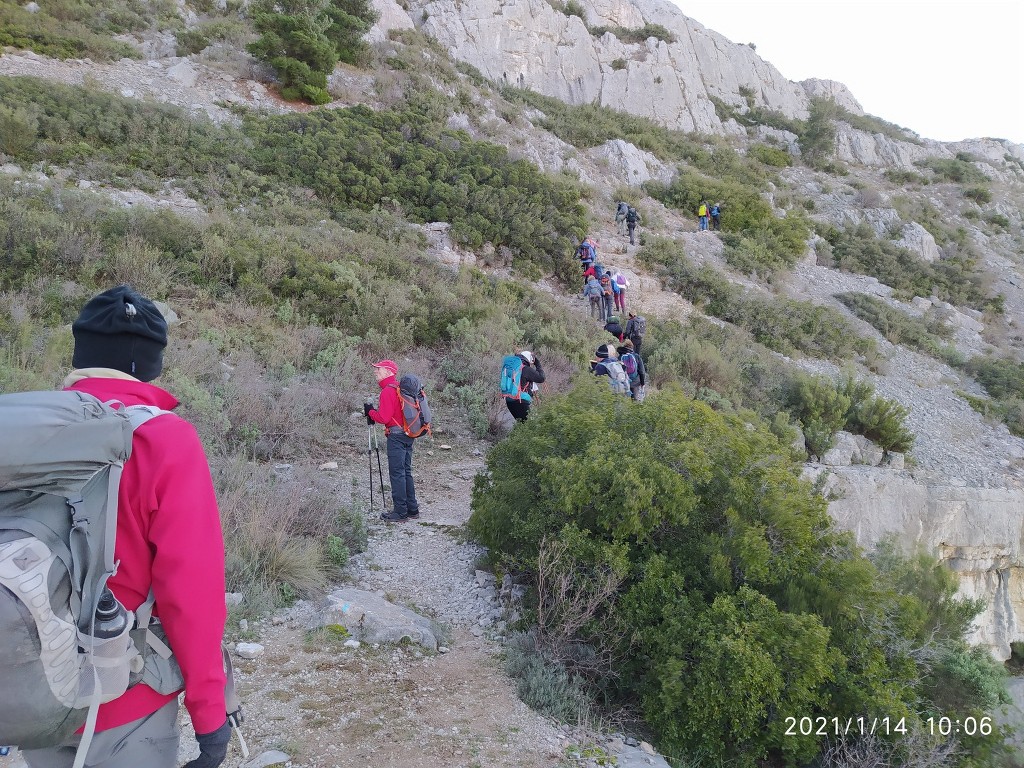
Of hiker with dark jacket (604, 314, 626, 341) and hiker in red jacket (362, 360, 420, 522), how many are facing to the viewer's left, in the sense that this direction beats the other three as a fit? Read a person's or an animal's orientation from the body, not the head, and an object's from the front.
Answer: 1

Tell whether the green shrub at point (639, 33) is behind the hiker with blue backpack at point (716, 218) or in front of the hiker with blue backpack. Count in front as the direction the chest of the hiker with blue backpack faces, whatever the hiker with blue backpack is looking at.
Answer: in front

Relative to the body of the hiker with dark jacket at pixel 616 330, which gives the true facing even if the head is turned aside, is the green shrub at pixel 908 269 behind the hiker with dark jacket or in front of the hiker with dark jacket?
in front

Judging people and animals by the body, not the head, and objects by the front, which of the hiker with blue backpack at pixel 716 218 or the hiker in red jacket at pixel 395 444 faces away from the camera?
the hiker with blue backpack

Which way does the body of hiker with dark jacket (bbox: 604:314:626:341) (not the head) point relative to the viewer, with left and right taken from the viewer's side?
facing away from the viewer

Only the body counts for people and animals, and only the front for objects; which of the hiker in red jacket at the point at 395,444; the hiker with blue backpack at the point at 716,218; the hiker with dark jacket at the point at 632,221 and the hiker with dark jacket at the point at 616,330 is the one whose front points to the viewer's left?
the hiker in red jacket

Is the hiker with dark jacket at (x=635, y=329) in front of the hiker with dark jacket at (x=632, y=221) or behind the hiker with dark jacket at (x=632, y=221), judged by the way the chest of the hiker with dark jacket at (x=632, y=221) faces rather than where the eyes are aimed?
behind

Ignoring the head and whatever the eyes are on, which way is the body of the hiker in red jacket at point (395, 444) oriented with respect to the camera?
to the viewer's left

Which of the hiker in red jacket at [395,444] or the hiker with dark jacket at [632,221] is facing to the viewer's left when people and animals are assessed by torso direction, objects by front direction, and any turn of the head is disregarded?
the hiker in red jacket

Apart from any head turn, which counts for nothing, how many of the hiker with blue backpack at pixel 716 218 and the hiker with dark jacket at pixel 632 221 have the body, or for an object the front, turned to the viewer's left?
0

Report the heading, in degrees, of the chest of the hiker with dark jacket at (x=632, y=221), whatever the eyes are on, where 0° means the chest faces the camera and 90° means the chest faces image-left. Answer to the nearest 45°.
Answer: approximately 180°

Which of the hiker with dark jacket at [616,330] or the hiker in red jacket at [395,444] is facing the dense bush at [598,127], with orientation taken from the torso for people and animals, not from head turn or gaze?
the hiker with dark jacket

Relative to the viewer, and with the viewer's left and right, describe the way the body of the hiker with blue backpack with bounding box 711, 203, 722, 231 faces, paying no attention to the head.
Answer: facing away from the viewer
